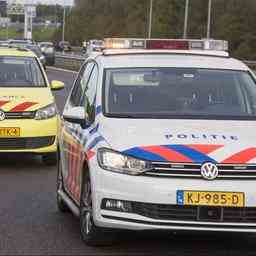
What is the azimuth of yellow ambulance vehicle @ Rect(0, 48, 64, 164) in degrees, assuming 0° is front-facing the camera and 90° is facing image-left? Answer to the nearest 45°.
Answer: approximately 0°

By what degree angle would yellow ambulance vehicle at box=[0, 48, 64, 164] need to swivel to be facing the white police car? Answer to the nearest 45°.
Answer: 0° — it already faces it
